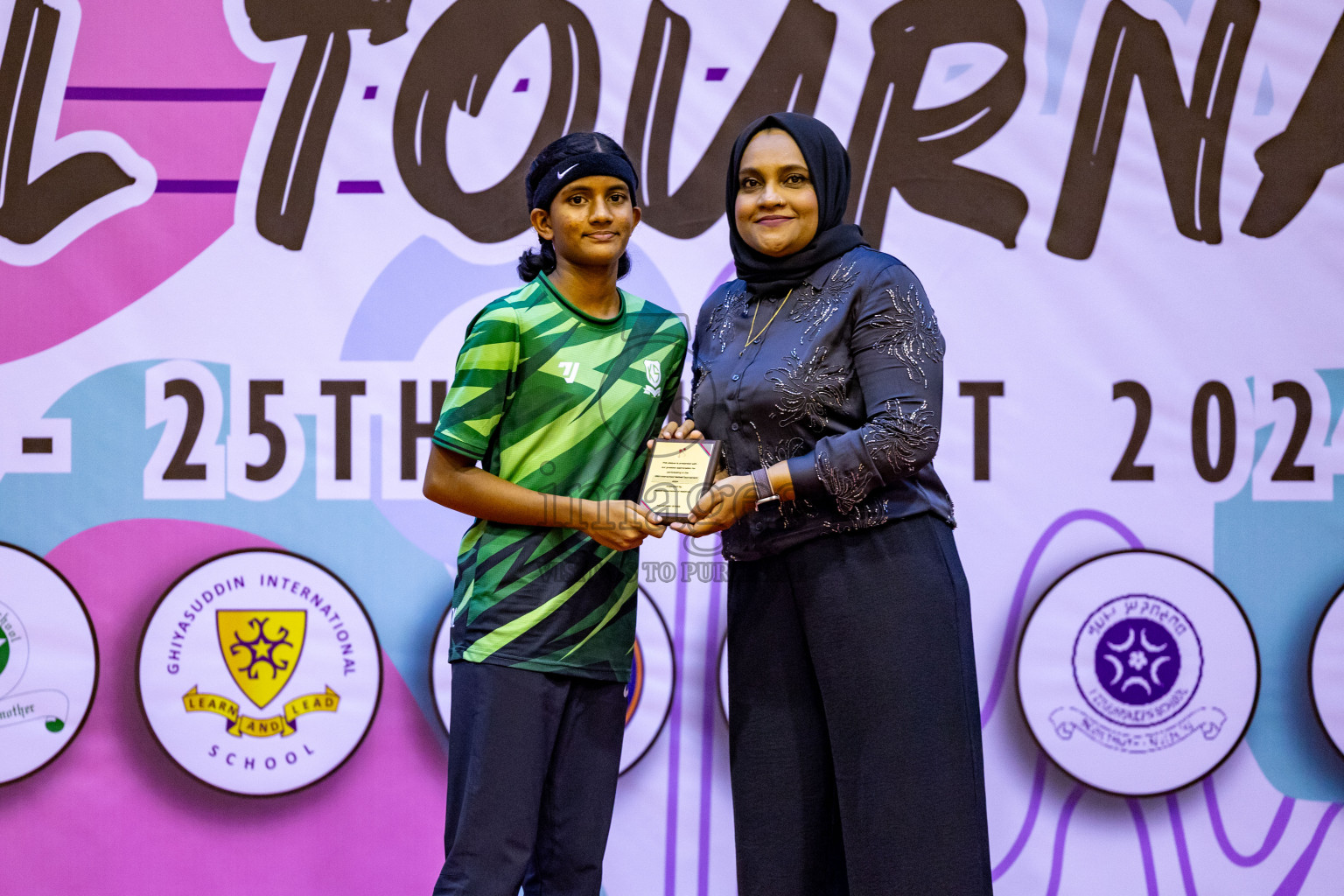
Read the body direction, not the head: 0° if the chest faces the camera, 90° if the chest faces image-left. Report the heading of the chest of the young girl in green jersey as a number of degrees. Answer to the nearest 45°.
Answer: approximately 315°

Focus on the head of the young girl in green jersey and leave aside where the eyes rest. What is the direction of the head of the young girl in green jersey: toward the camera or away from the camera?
toward the camera

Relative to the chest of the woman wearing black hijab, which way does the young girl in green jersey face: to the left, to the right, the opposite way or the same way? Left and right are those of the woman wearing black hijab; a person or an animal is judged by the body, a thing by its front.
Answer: to the left

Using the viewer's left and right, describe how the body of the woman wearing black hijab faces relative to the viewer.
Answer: facing the viewer and to the left of the viewer

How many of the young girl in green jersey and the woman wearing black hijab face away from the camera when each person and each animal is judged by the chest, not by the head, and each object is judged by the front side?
0
